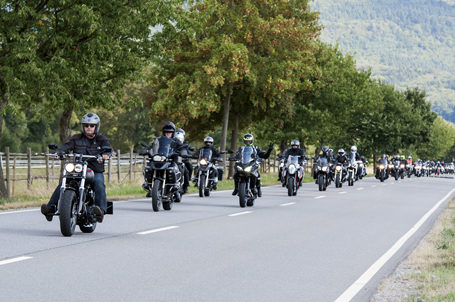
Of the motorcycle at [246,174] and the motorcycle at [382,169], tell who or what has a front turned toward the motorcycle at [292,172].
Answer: the motorcycle at [382,169]

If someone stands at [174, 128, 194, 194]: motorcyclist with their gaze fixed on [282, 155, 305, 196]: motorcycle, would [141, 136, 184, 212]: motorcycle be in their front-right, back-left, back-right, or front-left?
back-right

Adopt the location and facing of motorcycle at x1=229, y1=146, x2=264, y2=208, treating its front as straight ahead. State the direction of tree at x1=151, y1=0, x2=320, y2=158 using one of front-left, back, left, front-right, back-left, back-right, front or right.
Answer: back

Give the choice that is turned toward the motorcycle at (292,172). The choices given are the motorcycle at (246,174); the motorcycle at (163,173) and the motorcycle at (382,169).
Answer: the motorcycle at (382,169)

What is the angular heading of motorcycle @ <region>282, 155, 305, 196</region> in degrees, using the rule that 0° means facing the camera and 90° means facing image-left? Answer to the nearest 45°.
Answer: approximately 0°

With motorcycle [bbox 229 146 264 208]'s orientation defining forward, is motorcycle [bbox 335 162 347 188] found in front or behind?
behind

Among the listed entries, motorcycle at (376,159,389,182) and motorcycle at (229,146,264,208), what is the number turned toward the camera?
2

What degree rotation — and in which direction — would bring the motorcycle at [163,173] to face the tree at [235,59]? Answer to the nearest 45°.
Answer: approximately 135° to its right

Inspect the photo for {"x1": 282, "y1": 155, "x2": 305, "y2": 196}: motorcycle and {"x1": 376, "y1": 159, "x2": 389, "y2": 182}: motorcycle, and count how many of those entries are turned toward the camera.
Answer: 2

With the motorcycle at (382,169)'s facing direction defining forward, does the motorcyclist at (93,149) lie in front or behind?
in front

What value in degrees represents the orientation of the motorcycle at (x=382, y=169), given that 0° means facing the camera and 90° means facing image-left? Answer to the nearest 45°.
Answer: approximately 0°

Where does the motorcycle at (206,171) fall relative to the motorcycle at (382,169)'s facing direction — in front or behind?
in front

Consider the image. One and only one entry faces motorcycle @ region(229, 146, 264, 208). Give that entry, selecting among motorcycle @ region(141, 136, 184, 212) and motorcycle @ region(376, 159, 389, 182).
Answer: motorcycle @ region(376, 159, 389, 182)
